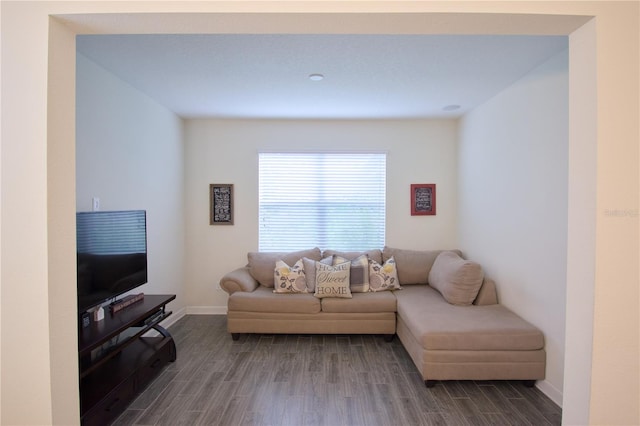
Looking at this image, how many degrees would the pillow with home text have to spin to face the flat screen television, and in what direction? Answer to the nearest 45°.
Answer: approximately 45° to its right

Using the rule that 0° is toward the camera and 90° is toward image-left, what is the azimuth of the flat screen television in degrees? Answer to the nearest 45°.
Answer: approximately 315°

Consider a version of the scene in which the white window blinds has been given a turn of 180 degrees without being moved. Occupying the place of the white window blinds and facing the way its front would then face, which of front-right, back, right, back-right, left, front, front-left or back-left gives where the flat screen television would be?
back-left

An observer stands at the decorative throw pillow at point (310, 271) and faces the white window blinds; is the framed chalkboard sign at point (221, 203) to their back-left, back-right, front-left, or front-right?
front-left

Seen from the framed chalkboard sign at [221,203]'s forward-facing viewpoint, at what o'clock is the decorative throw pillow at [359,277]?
The decorative throw pillow is roughly at 10 o'clock from the framed chalkboard sign.

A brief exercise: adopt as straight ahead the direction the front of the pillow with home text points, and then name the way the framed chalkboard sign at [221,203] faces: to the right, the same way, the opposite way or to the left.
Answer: the same way

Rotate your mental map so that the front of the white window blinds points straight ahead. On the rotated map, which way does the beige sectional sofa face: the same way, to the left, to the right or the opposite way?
the same way

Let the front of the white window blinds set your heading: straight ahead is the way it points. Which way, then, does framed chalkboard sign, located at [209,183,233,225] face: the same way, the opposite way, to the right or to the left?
the same way

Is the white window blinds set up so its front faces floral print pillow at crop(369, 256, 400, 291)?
no

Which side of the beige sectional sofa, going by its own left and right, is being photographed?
front

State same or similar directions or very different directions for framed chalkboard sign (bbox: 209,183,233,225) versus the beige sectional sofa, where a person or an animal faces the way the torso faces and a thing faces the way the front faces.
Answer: same or similar directions

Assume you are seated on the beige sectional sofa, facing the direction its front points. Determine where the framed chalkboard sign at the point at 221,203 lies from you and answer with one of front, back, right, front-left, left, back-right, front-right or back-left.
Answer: right

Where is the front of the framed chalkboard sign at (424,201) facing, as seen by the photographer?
facing the viewer

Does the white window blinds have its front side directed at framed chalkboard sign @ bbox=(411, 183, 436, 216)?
no

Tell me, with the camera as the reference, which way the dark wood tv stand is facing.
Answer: facing the viewer and to the right of the viewer
